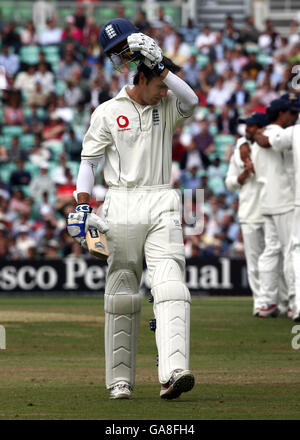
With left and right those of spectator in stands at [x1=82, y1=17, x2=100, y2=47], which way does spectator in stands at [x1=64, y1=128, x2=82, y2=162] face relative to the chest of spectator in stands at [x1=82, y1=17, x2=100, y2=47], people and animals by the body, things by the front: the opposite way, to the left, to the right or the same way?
the same way

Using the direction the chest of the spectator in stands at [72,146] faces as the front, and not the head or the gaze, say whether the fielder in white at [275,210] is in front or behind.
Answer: in front

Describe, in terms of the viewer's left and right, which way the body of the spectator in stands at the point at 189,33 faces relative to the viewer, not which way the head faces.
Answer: facing the viewer

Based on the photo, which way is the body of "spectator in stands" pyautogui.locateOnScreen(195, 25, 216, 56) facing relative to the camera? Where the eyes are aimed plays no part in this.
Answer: toward the camera

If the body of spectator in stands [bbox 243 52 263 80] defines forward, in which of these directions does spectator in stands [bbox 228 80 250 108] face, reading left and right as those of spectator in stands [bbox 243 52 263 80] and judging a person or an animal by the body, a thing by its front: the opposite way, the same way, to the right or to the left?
the same way

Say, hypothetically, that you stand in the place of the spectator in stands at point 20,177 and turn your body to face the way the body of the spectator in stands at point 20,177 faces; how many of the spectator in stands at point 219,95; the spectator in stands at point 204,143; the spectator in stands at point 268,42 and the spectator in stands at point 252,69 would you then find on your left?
4

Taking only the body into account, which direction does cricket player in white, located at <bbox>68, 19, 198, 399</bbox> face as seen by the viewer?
toward the camera

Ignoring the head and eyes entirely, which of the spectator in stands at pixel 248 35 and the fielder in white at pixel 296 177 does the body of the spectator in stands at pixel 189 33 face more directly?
the fielder in white

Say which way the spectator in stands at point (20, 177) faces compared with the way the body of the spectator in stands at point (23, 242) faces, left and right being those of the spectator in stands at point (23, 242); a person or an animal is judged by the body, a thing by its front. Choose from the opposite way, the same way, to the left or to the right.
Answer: the same way

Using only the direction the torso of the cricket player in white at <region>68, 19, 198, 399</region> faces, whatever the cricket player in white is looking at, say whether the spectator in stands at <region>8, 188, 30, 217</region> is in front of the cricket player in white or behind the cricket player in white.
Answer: behind
